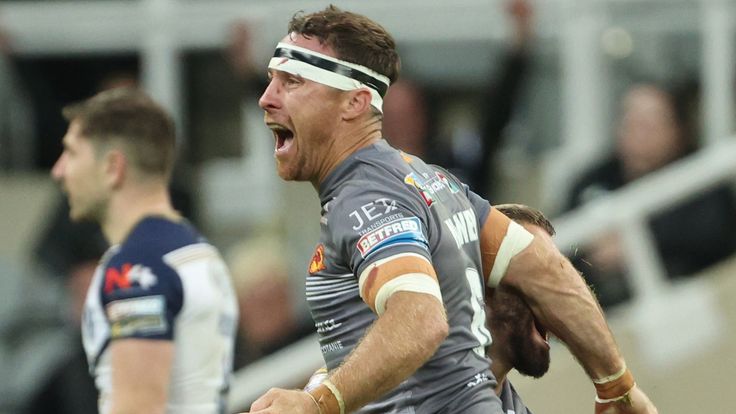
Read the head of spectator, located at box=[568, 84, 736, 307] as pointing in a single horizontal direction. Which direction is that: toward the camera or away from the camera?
toward the camera

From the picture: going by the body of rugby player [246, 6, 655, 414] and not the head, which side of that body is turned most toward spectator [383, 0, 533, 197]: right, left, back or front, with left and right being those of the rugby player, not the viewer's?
right

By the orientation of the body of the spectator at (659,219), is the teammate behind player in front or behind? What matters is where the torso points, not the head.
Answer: in front

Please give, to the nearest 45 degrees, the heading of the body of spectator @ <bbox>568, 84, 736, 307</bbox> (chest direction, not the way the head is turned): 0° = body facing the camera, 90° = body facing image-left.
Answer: approximately 45°

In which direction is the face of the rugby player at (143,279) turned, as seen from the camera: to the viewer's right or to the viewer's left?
to the viewer's left

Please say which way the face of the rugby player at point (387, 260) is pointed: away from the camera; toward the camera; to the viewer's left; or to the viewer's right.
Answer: to the viewer's left

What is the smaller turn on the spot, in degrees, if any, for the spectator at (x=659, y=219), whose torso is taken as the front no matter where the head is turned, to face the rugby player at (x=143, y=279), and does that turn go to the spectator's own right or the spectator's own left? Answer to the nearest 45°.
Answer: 0° — they already face them

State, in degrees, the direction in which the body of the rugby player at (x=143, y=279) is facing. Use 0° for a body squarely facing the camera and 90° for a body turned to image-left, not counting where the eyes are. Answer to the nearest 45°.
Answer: approximately 90°

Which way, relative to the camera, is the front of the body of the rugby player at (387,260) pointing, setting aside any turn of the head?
to the viewer's left
